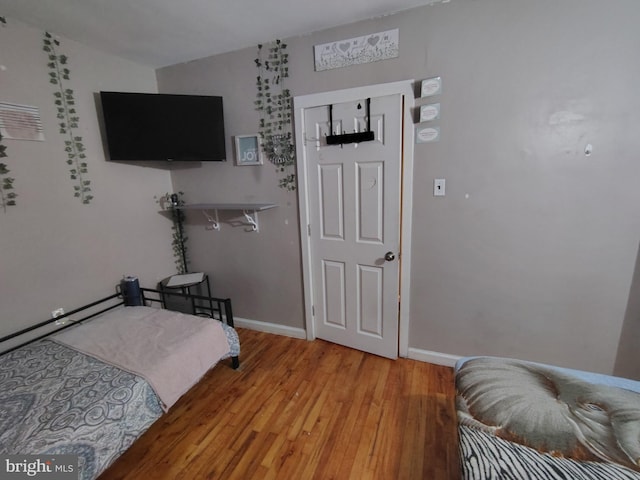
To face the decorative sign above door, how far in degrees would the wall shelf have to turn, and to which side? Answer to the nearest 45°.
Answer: approximately 90° to its left

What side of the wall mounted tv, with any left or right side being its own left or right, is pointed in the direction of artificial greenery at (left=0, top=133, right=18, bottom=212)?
right

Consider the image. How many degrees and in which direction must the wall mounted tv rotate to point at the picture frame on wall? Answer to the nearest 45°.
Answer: approximately 90° to its left

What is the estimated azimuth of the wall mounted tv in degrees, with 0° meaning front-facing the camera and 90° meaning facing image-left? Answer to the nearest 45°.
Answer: approximately 0°

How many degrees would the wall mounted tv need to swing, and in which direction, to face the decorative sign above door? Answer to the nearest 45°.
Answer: approximately 45° to its left

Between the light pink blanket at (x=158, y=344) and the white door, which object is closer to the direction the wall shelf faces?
the light pink blanket

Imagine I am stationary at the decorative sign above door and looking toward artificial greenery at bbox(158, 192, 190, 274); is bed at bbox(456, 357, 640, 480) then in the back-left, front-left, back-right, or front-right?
back-left

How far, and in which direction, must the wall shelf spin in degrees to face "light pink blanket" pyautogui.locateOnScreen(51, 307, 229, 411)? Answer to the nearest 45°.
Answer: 0° — it already faces it
